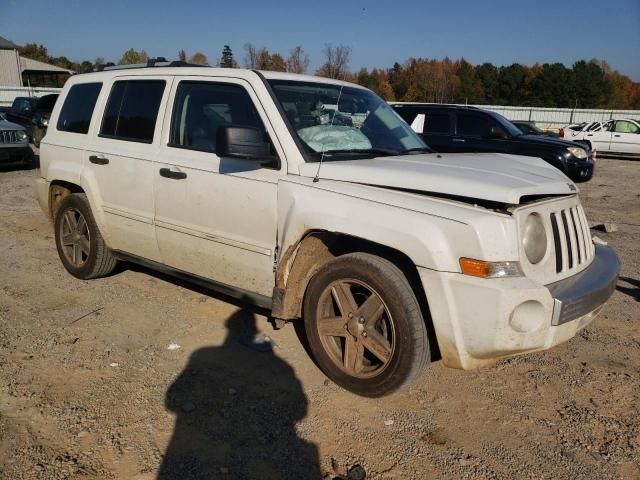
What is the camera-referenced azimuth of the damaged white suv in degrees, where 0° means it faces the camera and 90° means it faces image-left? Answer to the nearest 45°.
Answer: approximately 315°

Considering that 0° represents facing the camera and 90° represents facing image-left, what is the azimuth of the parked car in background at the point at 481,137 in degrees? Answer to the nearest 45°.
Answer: approximately 315°

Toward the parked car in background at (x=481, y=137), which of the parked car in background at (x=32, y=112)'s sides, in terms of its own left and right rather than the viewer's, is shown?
front

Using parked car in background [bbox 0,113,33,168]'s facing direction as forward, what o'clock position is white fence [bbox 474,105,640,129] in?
The white fence is roughly at 10 o'clock from the parked car in background.

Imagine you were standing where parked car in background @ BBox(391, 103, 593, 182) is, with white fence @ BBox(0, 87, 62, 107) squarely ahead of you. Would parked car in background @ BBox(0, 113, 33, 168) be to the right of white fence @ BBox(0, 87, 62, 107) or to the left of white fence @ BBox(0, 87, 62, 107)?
left

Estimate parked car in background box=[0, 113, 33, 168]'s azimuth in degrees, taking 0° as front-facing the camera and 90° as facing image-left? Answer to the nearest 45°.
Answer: approximately 315°

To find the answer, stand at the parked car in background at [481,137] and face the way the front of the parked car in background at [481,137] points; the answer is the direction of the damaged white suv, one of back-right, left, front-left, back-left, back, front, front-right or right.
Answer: front-right

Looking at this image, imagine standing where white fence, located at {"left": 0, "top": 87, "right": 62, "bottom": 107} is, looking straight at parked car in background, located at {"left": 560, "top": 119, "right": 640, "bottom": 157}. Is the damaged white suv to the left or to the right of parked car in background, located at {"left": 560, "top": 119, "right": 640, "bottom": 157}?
right
